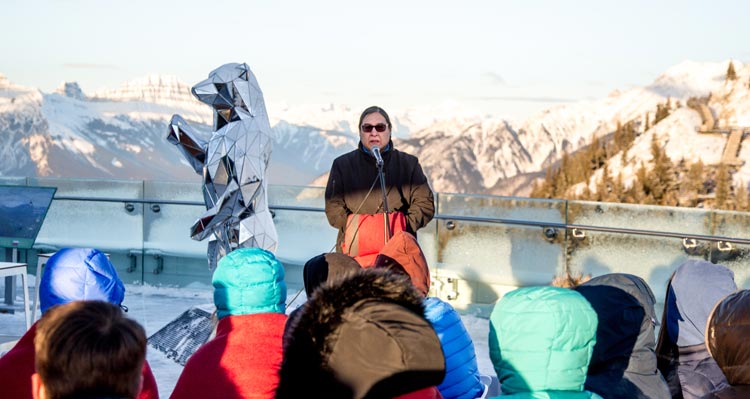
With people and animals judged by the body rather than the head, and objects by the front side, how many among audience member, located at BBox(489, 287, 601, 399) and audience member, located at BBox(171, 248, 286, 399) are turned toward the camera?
0

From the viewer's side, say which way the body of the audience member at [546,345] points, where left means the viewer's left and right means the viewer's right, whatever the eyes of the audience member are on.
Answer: facing away from the viewer

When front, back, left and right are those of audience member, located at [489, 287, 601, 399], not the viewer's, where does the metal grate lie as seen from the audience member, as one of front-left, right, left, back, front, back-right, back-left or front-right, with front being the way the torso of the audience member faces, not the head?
front-left

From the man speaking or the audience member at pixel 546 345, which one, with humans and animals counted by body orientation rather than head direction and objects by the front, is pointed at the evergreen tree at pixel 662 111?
the audience member

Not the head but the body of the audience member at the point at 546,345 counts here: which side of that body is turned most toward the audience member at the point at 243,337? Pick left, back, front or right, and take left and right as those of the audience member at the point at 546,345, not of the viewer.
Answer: left

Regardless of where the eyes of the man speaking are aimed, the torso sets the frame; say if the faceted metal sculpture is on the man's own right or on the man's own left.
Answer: on the man's own right

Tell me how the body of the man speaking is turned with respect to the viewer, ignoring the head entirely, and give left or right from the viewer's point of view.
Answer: facing the viewer

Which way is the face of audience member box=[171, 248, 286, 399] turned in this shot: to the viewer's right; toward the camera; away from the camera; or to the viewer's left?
away from the camera

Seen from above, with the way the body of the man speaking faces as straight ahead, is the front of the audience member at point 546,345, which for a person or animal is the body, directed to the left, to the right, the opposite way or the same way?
the opposite way

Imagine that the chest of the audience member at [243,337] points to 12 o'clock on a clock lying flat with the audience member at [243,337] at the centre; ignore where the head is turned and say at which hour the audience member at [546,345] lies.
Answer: the audience member at [546,345] is roughly at 4 o'clock from the audience member at [243,337].

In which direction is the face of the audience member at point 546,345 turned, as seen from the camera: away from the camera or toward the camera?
away from the camera

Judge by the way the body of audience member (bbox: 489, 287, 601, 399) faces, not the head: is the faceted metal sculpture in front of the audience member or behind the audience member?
in front

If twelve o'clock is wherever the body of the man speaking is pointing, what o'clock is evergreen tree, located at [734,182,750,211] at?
The evergreen tree is roughly at 7 o'clock from the man speaking.

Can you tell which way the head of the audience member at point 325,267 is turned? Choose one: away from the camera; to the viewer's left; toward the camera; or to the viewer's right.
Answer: away from the camera

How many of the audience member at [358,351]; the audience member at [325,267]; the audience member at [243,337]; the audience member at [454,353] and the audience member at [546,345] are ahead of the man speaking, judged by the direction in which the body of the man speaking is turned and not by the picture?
5

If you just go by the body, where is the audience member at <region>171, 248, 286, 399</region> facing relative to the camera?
away from the camera

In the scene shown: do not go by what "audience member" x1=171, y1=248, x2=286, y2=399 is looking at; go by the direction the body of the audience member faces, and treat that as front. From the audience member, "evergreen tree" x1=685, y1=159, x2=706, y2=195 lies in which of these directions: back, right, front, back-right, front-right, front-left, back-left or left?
front-right

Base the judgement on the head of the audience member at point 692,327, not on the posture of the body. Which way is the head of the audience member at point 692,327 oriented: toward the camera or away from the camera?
away from the camera

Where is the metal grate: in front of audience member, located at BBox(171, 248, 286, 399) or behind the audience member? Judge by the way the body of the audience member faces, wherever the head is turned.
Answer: in front
